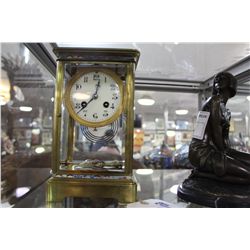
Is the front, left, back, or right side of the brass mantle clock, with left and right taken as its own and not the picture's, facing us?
front
